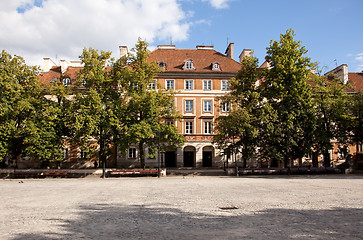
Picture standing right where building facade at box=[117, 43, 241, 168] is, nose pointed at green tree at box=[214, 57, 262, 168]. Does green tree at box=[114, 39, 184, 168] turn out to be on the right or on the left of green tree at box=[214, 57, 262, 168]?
right

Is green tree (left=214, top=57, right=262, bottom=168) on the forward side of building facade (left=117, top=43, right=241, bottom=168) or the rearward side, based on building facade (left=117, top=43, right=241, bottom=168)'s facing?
on the forward side

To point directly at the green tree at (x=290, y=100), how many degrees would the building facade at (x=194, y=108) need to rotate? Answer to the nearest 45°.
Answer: approximately 45° to its left

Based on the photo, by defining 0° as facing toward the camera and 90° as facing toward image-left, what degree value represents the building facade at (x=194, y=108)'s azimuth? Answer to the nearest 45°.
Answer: approximately 0°

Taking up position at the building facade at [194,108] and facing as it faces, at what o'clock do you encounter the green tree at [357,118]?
The green tree is roughly at 10 o'clock from the building facade.

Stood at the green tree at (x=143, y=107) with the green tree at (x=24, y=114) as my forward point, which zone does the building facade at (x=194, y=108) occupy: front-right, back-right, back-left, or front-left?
back-right

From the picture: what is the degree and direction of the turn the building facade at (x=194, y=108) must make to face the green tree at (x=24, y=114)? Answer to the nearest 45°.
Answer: approximately 45° to its right

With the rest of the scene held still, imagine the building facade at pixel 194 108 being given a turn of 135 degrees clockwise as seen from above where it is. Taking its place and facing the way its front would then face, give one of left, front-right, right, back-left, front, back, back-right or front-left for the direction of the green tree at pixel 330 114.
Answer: back
